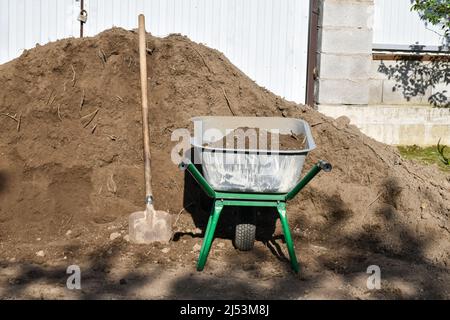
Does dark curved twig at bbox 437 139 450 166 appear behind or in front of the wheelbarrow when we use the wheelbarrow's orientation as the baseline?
in front

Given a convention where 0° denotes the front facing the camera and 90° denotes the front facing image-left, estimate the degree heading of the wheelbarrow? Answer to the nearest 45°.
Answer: approximately 180°
